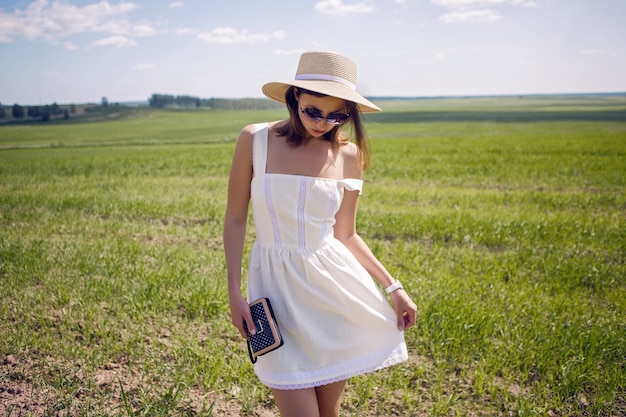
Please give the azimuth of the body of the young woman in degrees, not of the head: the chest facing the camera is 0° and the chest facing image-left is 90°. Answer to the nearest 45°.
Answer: approximately 0°

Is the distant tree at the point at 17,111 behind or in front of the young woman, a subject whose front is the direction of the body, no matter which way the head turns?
behind
